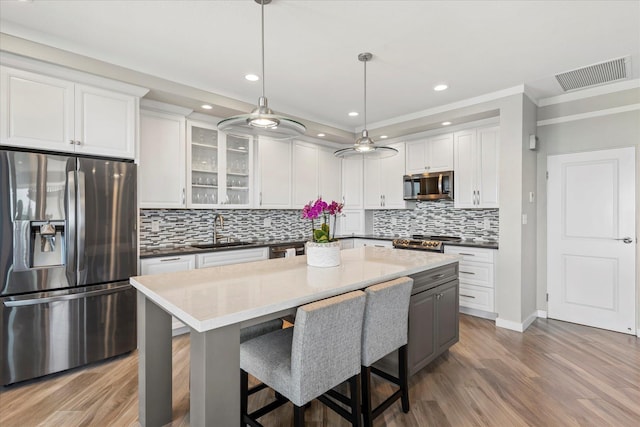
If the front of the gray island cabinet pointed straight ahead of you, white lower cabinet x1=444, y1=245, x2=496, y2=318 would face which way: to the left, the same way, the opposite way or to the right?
to the right

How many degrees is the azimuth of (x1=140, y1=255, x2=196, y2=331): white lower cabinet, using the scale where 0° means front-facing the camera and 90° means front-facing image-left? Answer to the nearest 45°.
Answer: approximately 315°

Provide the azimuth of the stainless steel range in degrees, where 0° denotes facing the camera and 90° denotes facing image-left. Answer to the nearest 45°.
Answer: approximately 45°

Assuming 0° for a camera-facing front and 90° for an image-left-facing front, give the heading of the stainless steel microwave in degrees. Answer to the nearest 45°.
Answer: approximately 45°

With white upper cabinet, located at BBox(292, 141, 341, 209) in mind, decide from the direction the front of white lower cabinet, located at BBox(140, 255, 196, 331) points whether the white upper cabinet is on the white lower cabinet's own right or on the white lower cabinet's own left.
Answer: on the white lower cabinet's own left

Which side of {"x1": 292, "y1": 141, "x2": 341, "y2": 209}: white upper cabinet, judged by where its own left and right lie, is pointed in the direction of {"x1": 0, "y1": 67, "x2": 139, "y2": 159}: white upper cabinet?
right

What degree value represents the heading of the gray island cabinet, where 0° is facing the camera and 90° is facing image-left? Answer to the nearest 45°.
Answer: approximately 315°

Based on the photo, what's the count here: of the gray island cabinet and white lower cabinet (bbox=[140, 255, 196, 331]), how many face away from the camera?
0

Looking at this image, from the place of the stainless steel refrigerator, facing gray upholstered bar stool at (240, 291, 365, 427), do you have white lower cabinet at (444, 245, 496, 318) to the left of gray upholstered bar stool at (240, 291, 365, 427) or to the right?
left
